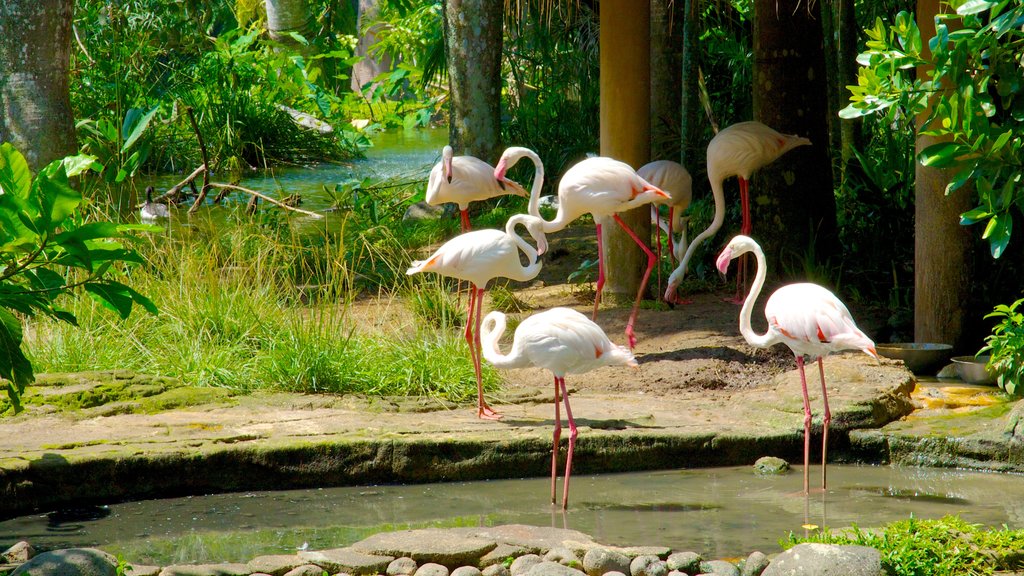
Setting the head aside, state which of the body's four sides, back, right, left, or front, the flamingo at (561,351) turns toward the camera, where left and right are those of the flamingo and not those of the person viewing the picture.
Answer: left

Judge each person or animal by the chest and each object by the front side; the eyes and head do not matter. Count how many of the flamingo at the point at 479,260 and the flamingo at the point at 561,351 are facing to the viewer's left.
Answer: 1

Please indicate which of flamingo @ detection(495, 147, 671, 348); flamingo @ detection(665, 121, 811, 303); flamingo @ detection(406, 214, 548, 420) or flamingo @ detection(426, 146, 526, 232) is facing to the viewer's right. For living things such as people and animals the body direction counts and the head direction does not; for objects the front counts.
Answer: flamingo @ detection(406, 214, 548, 420)

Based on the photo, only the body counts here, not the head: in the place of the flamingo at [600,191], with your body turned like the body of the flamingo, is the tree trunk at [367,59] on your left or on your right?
on your right

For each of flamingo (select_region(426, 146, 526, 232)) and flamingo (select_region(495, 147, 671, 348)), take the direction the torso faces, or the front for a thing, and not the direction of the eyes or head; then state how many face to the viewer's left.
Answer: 2

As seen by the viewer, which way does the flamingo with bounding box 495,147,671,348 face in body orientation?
to the viewer's left

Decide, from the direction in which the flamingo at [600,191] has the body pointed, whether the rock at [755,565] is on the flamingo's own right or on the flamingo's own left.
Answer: on the flamingo's own left

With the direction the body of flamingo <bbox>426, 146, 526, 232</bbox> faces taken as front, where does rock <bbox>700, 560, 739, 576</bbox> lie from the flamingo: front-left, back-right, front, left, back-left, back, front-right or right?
left

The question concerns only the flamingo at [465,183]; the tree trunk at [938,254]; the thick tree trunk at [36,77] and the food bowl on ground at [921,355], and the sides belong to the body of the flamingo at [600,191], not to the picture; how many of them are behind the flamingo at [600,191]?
2

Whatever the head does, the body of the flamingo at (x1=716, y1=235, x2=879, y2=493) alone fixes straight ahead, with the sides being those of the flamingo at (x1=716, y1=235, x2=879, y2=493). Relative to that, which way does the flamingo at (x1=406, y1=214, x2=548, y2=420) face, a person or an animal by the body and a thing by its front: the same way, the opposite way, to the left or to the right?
the opposite way

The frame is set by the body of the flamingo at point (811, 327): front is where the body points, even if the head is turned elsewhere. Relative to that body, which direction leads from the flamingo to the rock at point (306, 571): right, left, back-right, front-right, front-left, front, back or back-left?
front-left

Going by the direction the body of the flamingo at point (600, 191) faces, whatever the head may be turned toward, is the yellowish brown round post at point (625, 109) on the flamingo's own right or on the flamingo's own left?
on the flamingo's own right

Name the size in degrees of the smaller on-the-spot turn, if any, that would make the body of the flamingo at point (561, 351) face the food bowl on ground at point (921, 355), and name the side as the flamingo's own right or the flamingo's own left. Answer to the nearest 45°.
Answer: approximately 135° to the flamingo's own right

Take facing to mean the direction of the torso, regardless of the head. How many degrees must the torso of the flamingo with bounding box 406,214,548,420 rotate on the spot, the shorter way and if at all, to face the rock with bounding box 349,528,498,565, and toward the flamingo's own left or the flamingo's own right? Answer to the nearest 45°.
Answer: approximately 90° to the flamingo's own right

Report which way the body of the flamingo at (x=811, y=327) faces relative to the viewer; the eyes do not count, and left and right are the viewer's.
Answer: facing to the left of the viewer

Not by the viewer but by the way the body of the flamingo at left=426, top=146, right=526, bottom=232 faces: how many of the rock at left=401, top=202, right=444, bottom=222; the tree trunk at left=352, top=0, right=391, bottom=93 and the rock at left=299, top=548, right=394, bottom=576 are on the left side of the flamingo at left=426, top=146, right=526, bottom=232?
1

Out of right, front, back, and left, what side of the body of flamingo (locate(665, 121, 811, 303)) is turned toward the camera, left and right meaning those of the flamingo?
left

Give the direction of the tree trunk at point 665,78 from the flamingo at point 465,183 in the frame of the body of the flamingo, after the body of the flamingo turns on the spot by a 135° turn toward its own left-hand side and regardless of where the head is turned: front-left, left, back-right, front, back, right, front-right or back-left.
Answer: left

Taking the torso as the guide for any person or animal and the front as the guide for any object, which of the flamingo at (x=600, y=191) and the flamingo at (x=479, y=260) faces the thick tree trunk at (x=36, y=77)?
the flamingo at (x=600, y=191)

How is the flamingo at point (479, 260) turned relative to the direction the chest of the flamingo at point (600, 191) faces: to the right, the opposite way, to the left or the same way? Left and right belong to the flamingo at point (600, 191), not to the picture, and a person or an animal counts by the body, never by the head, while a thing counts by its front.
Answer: the opposite way
